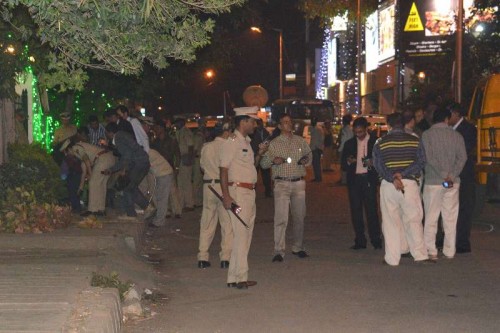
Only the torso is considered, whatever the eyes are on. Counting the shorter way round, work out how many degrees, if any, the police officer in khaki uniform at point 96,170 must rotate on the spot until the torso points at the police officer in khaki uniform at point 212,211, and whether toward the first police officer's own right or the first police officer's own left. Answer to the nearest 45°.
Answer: approximately 135° to the first police officer's own left

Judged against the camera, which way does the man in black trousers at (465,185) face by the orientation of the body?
to the viewer's left

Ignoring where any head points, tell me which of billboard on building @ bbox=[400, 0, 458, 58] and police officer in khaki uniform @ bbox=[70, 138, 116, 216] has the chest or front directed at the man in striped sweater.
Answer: the billboard on building

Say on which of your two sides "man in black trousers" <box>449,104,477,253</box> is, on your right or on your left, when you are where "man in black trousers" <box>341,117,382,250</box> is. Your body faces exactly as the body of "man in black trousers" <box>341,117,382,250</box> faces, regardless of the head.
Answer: on your left

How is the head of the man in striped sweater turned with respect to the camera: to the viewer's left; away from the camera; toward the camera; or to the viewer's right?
away from the camera

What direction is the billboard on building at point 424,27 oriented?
toward the camera

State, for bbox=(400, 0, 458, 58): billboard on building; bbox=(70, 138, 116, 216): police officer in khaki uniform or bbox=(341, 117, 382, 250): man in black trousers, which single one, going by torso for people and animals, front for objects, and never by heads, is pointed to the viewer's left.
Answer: the police officer in khaki uniform

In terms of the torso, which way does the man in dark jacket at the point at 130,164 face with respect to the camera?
to the viewer's left

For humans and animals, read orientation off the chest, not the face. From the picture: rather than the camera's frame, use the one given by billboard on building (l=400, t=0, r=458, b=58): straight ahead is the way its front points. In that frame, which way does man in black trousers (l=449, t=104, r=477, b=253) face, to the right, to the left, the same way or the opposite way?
to the right

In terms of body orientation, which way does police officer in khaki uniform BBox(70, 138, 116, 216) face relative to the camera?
to the viewer's left

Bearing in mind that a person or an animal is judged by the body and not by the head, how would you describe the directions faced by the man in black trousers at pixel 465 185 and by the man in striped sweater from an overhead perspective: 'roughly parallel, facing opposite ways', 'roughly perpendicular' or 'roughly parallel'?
roughly perpendicular
